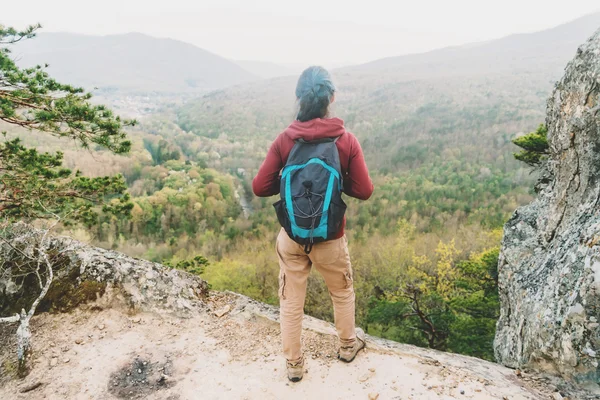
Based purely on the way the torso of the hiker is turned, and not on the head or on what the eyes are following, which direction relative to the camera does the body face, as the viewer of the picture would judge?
away from the camera
